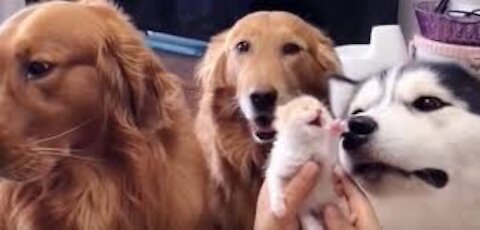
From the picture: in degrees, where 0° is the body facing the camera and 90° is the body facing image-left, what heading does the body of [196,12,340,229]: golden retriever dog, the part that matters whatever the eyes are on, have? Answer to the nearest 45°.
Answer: approximately 0°

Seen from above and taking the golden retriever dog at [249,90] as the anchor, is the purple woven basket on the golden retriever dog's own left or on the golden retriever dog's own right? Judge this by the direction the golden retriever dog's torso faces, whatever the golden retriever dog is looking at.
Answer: on the golden retriever dog's own left

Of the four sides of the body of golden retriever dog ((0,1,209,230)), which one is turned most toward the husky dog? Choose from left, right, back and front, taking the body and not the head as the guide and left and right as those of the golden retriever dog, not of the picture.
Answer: left

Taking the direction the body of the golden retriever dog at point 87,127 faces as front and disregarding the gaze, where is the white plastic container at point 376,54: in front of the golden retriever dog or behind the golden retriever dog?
behind
